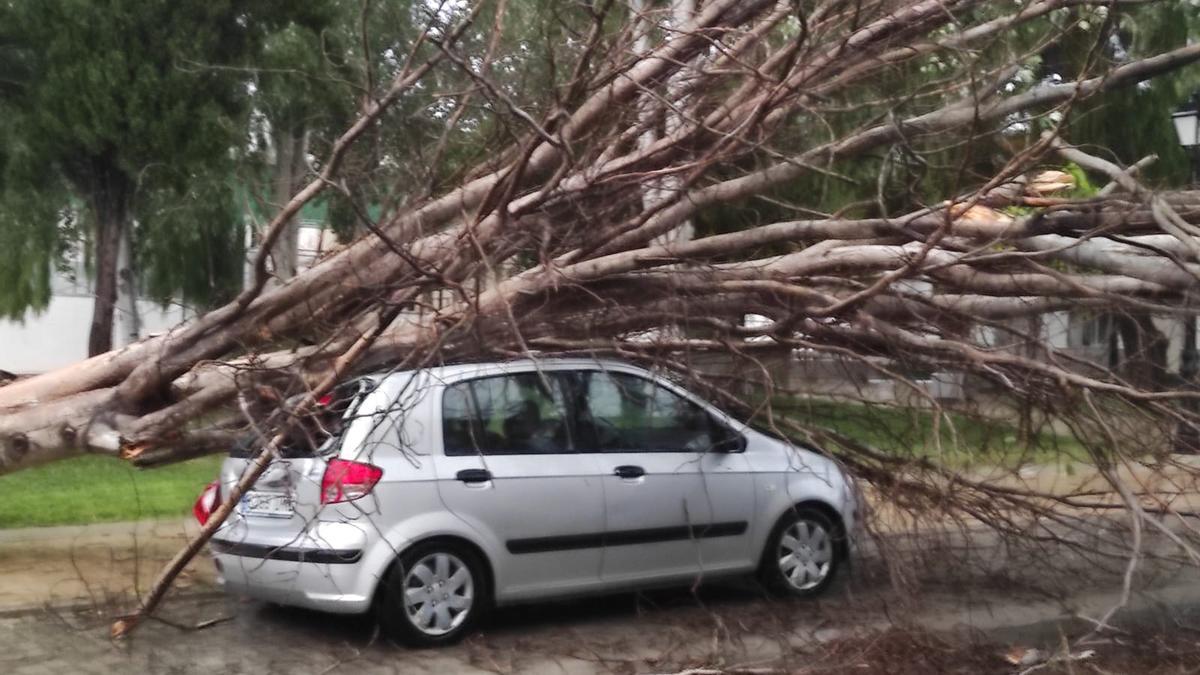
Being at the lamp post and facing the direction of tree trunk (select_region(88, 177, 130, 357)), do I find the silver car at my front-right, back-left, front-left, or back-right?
front-left

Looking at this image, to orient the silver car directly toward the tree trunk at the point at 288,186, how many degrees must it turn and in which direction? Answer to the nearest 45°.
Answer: approximately 90° to its left

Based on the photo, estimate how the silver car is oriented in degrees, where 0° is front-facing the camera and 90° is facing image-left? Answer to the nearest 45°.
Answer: approximately 225°

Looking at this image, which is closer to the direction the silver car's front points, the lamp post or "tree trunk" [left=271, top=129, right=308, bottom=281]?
the lamp post

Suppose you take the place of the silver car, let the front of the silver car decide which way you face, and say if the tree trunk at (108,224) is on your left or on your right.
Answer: on your left

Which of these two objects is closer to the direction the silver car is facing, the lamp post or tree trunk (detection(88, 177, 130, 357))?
the lamp post
